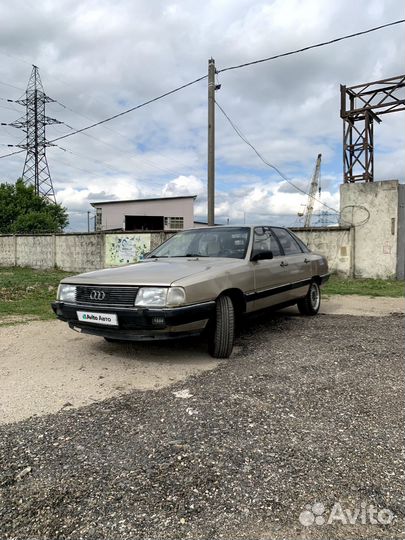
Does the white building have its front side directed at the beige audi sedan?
yes

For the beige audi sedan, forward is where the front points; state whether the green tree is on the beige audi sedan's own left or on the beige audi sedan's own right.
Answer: on the beige audi sedan's own right

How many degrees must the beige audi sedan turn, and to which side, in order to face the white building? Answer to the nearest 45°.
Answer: approximately 135° to its right

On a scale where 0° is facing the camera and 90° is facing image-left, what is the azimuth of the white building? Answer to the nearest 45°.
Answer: approximately 0°

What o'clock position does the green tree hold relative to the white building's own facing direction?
The green tree is roughly at 2 o'clock from the white building.

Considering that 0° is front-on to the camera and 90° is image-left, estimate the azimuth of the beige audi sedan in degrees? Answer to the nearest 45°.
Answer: approximately 45°
